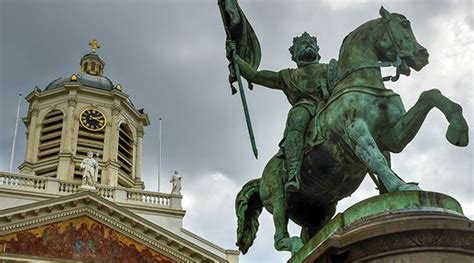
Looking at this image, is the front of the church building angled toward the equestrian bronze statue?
yes

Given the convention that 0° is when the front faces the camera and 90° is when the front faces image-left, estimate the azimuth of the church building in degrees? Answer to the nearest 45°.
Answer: approximately 0°

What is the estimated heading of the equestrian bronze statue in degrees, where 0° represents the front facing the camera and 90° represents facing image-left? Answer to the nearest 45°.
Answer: approximately 315°

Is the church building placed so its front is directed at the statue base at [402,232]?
yes
